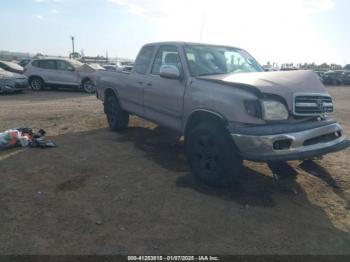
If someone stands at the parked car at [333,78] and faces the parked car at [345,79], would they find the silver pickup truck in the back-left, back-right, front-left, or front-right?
back-right

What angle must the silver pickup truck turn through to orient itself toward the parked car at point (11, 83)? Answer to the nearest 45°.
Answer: approximately 180°

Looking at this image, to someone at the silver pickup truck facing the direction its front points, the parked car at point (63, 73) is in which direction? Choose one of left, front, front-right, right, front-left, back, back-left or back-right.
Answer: back

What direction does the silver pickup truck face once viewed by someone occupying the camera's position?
facing the viewer and to the right of the viewer
